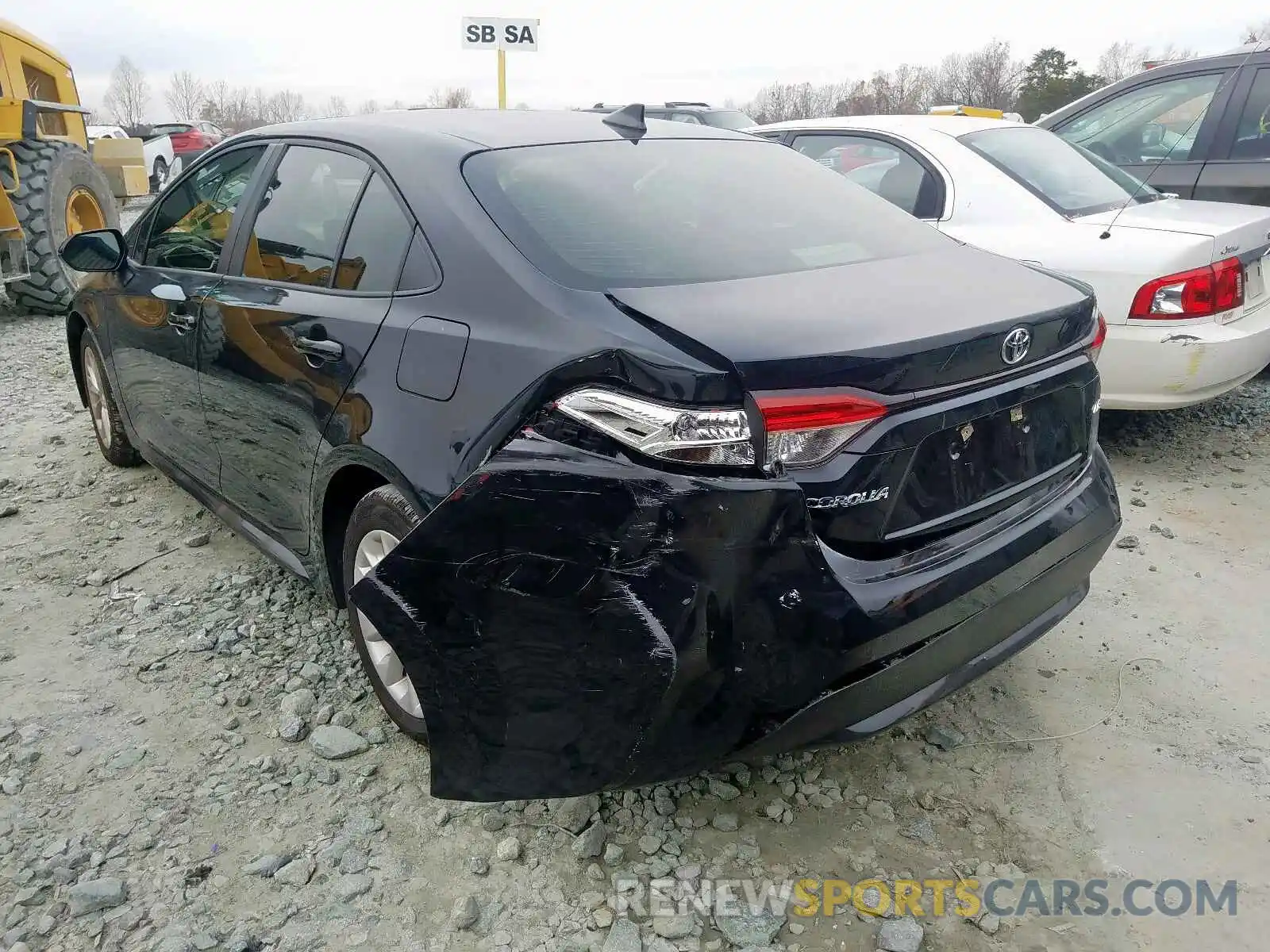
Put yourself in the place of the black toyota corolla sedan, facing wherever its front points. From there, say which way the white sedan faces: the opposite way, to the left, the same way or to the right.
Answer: the same way

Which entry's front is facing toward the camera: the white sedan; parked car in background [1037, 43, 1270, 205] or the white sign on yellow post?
the white sign on yellow post

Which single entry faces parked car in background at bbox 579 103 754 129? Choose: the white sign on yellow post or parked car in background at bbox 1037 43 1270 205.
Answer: parked car in background at bbox 1037 43 1270 205

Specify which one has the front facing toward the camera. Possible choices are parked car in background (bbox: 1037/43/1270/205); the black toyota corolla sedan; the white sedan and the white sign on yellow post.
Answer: the white sign on yellow post

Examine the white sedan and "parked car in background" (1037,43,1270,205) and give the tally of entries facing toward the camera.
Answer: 0

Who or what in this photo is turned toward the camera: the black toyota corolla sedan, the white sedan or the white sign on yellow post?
the white sign on yellow post

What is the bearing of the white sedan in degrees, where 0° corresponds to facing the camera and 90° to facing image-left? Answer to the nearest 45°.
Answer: approximately 135°

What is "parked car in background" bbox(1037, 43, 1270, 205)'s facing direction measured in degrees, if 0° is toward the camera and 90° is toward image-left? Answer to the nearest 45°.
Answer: approximately 135°

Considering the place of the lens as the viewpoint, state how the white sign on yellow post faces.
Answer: facing the viewer

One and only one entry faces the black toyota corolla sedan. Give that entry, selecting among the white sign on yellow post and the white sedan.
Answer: the white sign on yellow post

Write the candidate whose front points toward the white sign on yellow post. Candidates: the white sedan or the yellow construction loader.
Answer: the white sedan

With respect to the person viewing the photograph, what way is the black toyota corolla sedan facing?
facing away from the viewer and to the left of the viewer

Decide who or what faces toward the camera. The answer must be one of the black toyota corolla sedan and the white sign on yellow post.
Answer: the white sign on yellow post

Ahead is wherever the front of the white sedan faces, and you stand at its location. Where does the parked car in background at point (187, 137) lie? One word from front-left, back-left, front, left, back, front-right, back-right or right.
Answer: front

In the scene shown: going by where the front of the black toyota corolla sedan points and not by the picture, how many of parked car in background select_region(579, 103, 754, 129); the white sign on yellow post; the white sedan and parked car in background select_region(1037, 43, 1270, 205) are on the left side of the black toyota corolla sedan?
0

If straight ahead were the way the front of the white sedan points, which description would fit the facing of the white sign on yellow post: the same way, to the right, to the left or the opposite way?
the opposite way
